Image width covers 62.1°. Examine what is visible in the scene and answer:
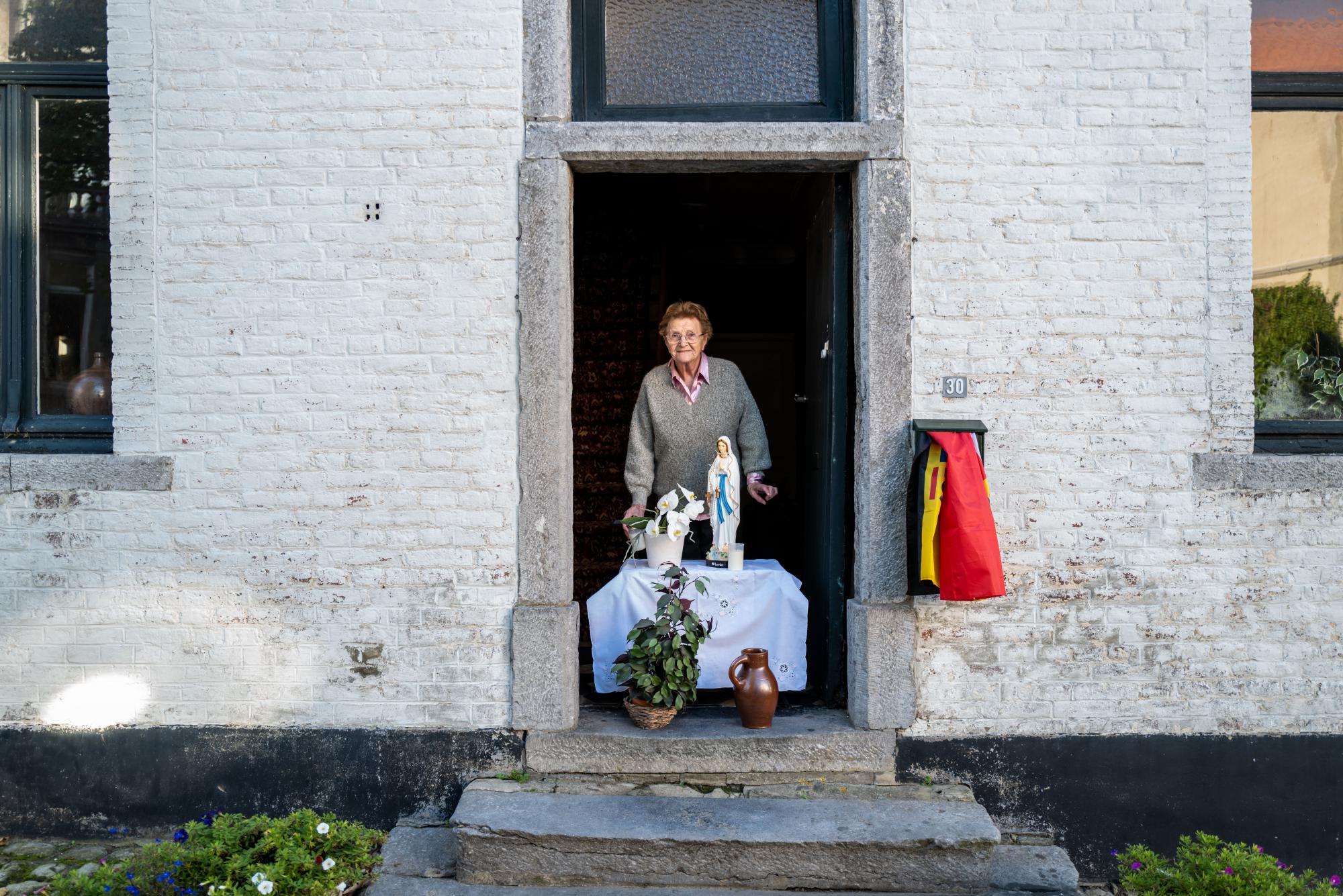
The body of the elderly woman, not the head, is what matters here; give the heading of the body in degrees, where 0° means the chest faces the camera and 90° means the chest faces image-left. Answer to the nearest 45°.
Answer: approximately 0°

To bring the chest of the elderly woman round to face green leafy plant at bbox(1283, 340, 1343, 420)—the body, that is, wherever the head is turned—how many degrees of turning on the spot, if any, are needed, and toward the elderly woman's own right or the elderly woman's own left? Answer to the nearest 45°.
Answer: approximately 90° to the elderly woman's own left

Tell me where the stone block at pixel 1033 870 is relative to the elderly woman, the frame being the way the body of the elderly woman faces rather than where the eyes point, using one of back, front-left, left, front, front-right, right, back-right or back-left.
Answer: front-left

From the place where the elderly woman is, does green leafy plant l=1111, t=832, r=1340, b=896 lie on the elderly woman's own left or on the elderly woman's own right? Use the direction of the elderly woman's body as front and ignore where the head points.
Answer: on the elderly woman's own left

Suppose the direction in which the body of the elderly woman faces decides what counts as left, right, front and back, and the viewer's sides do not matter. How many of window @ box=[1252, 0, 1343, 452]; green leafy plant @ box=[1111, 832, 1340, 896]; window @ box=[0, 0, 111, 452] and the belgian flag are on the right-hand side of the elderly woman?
1
